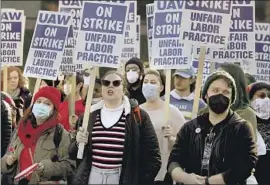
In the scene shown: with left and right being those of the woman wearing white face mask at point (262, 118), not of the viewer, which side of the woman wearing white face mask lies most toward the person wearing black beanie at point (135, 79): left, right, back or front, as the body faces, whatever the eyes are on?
right

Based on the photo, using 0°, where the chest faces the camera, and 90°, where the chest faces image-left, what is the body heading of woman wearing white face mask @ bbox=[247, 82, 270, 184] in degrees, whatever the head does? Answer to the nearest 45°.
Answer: approximately 0°

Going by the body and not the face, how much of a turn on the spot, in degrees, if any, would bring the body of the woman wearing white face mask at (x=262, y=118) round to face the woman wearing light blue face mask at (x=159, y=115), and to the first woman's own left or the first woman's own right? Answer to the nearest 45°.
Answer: approximately 45° to the first woman's own right

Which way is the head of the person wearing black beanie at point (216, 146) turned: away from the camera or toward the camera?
toward the camera

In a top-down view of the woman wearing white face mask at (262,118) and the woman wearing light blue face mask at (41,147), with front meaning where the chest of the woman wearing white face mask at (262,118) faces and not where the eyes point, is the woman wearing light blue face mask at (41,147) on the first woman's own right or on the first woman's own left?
on the first woman's own right

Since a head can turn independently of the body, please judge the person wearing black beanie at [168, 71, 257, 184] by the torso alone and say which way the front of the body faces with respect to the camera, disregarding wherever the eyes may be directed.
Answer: toward the camera

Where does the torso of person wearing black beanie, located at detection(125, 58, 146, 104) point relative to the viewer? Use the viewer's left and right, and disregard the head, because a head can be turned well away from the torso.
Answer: facing the viewer and to the left of the viewer
